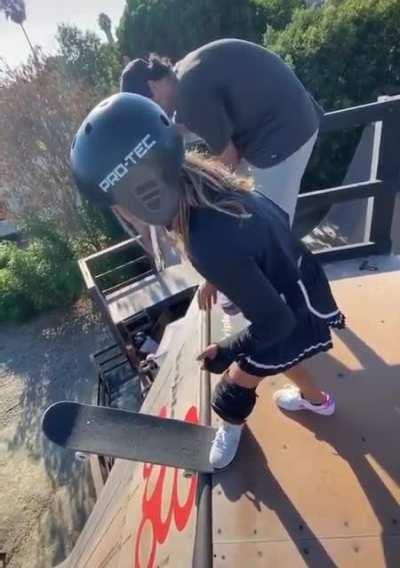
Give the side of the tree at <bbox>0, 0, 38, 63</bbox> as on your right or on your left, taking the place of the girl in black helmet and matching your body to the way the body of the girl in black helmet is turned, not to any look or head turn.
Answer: on your right

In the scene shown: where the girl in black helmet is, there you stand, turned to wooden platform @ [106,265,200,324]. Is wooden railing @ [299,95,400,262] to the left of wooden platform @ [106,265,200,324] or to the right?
right

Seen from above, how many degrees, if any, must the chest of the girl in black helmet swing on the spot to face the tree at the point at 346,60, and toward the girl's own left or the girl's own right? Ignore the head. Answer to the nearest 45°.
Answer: approximately 135° to the girl's own right

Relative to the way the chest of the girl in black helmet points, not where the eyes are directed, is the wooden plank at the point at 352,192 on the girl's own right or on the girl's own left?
on the girl's own right

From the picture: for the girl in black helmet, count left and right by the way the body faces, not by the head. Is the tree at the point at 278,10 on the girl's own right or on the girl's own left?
on the girl's own right

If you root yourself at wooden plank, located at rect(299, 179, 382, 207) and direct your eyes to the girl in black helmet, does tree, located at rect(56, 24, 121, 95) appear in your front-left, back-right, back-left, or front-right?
back-right

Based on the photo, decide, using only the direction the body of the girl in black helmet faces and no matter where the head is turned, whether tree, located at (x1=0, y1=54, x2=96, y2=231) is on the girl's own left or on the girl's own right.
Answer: on the girl's own right

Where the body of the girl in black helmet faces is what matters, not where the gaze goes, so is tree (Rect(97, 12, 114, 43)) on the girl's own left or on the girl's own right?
on the girl's own right

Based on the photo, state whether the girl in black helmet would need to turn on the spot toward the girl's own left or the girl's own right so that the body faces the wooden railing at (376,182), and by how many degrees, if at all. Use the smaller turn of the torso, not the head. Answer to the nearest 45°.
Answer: approximately 135° to the girl's own right

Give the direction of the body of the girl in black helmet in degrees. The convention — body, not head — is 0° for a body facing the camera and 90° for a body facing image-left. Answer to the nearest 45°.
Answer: approximately 90°
